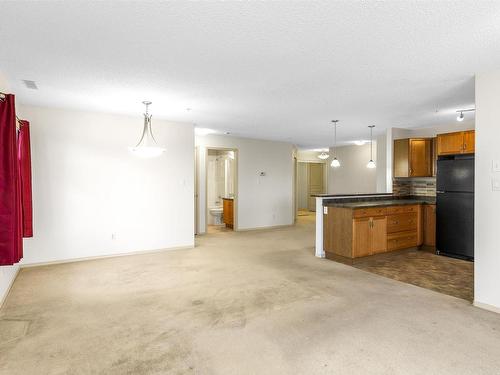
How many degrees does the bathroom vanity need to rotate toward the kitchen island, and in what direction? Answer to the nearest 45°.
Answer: approximately 90° to its left

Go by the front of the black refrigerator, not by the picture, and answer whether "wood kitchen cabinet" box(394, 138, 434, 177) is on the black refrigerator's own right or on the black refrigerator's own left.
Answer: on the black refrigerator's own right

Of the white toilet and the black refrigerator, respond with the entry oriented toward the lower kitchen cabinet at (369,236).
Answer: the black refrigerator

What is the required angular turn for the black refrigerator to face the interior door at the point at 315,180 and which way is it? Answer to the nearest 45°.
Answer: approximately 90° to its right

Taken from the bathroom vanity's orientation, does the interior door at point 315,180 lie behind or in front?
behind
